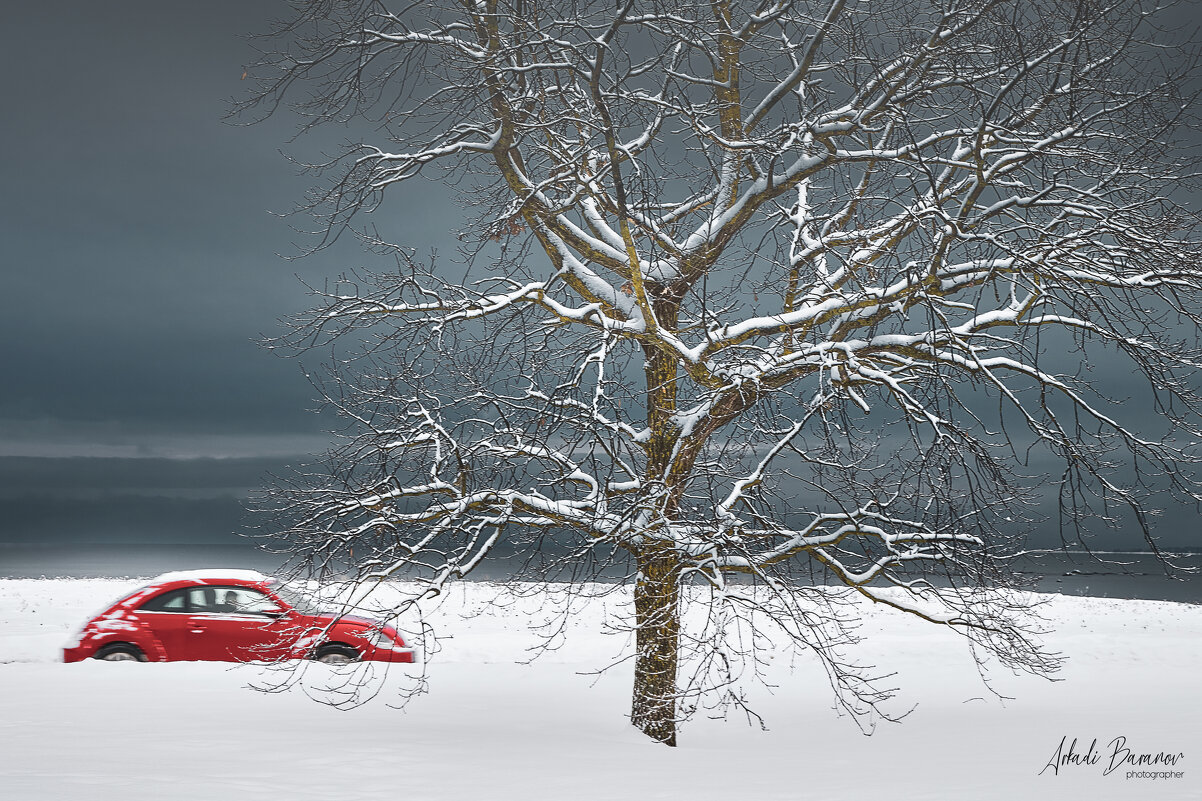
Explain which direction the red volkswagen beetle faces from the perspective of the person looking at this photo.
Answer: facing to the right of the viewer
